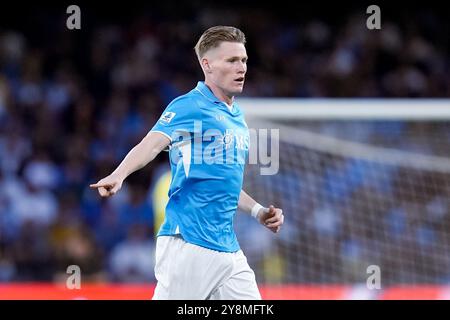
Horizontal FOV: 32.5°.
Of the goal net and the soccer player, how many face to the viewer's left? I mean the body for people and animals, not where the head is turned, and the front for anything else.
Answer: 0

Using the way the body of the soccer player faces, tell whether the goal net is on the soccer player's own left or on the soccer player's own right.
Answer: on the soccer player's own left

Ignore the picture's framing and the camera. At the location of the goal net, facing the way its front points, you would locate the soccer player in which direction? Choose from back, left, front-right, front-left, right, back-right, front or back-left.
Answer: front

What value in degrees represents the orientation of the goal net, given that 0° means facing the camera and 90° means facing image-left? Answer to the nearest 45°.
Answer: approximately 0°

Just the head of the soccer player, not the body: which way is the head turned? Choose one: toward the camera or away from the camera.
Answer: toward the camera
